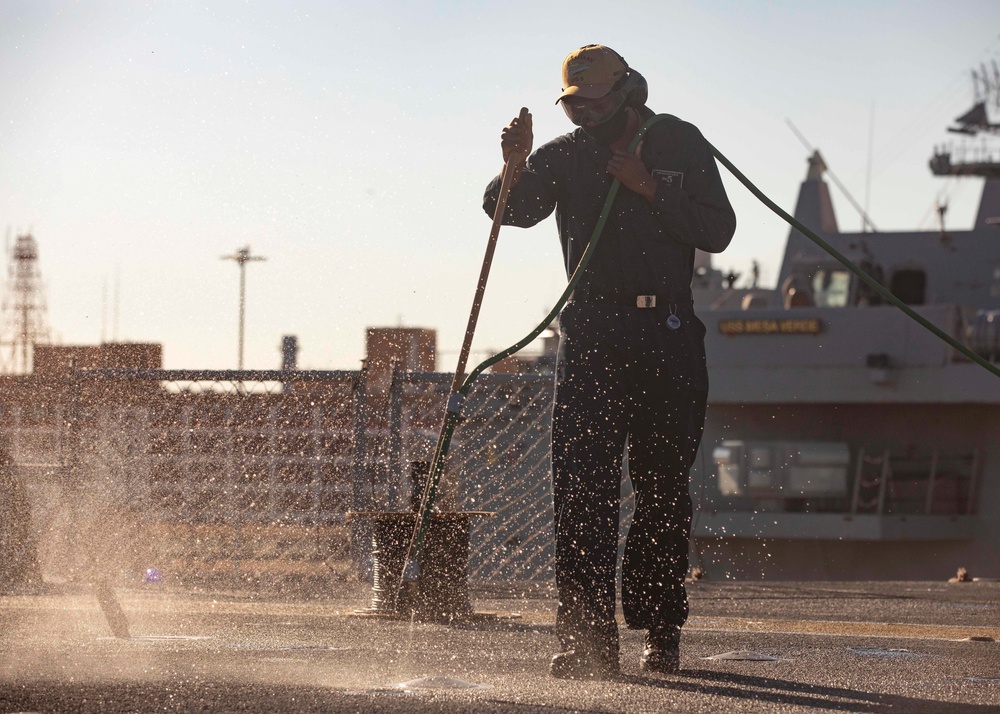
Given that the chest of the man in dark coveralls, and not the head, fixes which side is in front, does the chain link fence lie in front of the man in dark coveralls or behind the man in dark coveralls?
behind

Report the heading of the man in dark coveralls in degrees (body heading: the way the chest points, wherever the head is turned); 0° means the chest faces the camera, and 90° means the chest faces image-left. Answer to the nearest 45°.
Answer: approximately 0°

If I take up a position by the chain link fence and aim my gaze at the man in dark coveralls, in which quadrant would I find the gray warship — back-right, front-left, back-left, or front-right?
back-left

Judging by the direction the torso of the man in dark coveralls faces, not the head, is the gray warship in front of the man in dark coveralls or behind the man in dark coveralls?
behind

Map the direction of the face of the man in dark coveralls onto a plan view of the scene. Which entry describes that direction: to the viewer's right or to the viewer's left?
to the viewer's left
